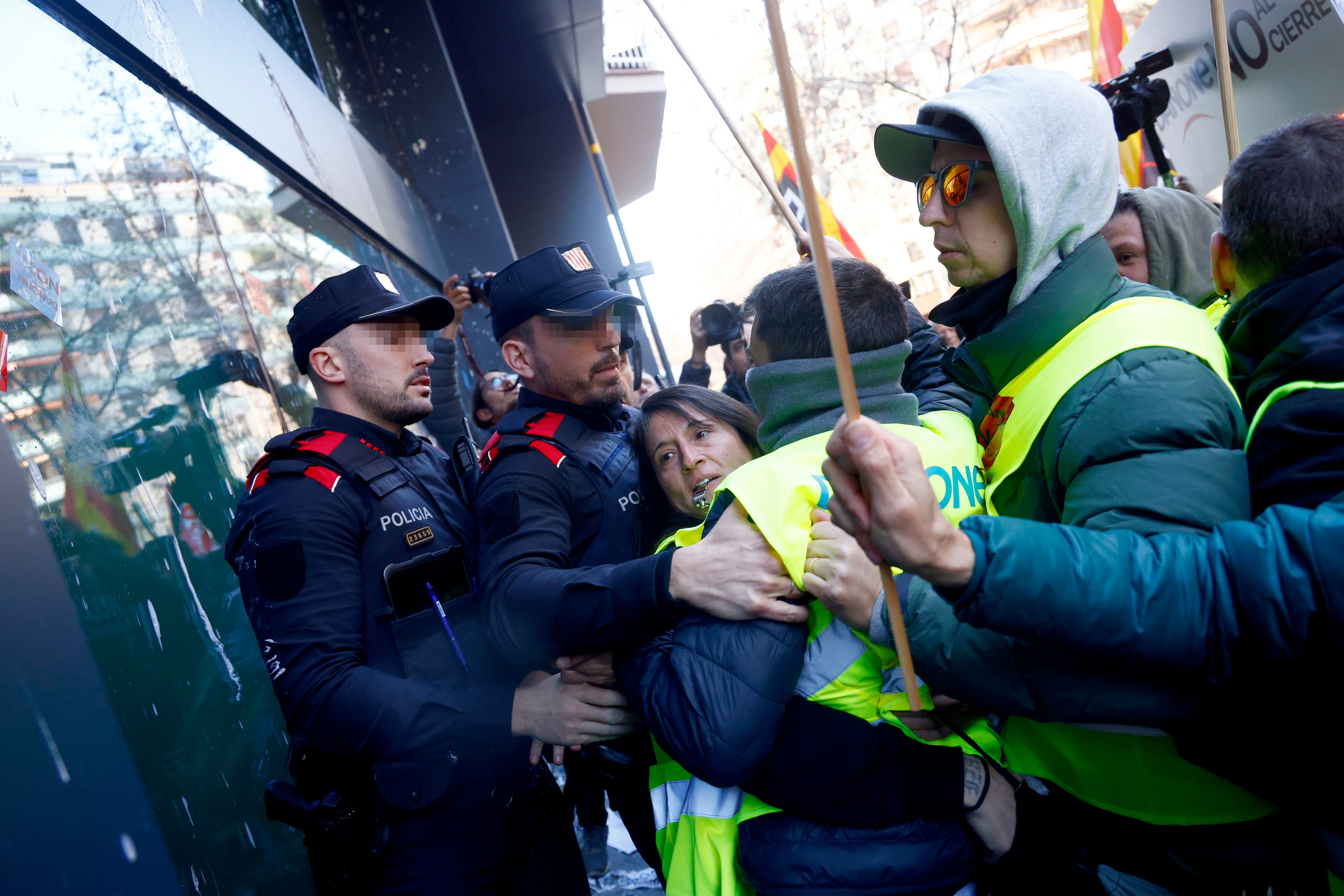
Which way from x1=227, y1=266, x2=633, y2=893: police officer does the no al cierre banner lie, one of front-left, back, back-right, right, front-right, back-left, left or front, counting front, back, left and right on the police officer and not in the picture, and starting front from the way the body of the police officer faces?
front-left

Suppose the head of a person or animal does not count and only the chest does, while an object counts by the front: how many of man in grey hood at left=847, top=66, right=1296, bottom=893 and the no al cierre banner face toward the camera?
1

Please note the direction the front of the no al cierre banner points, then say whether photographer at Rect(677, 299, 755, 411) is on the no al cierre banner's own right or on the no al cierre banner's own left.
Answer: on the no al cierre banner's own right

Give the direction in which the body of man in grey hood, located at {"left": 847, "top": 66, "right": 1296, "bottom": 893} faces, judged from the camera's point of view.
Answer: to the viewer's left

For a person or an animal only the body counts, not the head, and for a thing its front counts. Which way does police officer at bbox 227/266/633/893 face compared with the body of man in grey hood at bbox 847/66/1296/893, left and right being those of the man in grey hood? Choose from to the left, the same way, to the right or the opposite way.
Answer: the opposite way

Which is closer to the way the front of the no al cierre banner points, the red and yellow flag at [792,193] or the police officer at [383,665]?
the police officer

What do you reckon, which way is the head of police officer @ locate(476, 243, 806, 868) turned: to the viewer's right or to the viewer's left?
to the viewer's right

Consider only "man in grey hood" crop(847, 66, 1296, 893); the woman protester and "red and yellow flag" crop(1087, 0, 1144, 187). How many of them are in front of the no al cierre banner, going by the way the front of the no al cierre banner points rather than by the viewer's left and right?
2

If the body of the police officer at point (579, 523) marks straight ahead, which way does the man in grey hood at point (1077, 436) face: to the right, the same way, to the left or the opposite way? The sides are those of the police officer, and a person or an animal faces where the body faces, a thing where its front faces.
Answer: the opposite way

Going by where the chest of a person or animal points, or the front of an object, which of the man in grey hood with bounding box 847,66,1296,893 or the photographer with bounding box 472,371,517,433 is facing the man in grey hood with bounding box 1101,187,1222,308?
the photographer

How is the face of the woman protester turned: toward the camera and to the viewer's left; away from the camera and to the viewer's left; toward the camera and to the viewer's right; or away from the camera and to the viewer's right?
toward the camera and to the viewer's left

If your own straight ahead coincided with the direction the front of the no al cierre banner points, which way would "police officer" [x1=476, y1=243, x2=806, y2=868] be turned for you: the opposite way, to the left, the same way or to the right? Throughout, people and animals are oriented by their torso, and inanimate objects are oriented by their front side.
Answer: to the left
